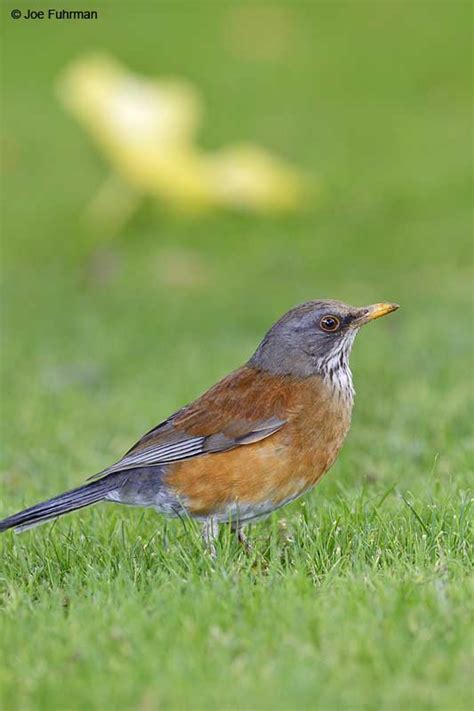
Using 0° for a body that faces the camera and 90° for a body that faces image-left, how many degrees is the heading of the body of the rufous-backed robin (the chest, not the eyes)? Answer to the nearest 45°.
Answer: approximately 270°
